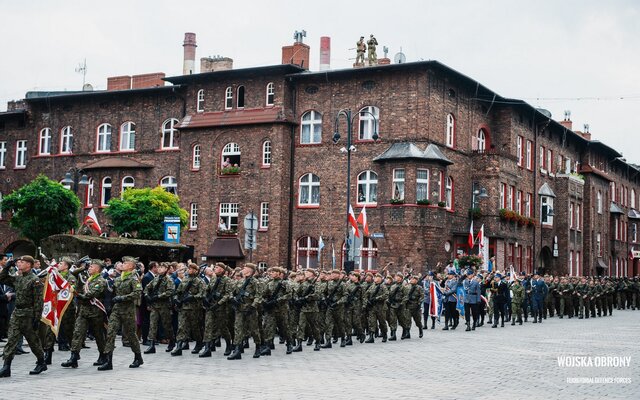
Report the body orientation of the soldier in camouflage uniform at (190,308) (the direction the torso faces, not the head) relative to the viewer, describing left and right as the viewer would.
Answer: facing the viewer and to the left of the viewer

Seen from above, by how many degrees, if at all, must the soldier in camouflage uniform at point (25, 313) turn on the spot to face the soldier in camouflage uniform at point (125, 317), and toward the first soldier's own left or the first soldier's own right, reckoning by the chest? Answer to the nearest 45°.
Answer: approximately 135° to the first soldier's own left

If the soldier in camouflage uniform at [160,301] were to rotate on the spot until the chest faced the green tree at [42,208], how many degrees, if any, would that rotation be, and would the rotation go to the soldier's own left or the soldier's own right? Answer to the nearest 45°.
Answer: approximately 135° to the soldier's own right

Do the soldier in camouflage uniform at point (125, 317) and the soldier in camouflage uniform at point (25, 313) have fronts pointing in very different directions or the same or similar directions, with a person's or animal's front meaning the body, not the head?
same or similar directions

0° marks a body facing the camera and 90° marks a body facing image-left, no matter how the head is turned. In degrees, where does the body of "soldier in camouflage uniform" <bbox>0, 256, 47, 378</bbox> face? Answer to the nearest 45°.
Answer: approximately 45°

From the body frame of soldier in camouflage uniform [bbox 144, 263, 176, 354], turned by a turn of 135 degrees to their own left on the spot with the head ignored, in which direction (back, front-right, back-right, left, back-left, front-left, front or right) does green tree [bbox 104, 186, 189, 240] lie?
left

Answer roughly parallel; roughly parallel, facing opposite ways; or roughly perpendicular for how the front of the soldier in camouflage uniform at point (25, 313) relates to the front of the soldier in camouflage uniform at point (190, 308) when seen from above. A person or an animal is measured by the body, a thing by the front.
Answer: roughly parallel

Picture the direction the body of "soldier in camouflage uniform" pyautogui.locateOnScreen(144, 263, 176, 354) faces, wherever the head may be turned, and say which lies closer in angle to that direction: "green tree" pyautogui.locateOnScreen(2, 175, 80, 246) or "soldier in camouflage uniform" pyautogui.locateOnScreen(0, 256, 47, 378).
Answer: the soldier in camouflage uniform

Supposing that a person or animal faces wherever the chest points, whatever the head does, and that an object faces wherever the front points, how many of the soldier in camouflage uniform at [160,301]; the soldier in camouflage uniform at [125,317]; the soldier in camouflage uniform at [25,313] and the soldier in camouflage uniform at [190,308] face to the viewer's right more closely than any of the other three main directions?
0

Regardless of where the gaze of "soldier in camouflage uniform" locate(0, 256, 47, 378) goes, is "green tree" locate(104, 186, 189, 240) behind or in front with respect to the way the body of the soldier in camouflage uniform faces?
behind

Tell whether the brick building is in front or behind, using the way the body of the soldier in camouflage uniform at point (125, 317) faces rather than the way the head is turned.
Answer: behind

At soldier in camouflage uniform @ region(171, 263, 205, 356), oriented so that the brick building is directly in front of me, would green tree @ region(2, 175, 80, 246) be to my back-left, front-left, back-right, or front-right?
front-left

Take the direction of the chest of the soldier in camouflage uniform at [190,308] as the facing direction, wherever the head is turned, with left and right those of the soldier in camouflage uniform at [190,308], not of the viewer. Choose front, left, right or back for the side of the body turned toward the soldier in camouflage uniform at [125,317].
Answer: front

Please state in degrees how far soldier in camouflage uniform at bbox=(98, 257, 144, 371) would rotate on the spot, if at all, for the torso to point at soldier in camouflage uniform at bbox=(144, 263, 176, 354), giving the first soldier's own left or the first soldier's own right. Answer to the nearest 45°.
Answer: approximately 135° to the first soldier's own right

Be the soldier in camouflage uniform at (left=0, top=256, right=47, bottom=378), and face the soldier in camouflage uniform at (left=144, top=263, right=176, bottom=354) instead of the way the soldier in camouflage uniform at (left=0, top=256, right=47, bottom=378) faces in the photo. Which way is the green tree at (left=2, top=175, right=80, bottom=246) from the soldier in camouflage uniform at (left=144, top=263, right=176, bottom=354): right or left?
left

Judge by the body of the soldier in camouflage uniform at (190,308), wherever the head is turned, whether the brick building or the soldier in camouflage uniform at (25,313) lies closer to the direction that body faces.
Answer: the soldier in camouflage uniform

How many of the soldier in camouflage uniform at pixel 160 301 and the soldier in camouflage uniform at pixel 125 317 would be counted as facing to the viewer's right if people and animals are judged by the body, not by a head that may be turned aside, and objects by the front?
0

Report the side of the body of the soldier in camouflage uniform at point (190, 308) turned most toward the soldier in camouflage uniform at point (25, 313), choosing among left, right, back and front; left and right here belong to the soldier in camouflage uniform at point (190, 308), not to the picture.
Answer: front
